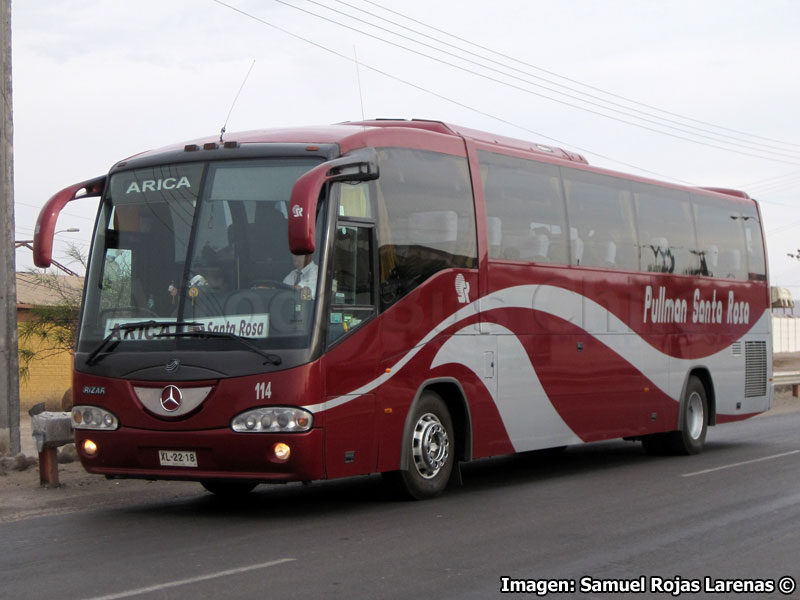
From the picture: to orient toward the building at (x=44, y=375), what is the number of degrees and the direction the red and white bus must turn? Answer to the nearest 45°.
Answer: approximately 90° to its right

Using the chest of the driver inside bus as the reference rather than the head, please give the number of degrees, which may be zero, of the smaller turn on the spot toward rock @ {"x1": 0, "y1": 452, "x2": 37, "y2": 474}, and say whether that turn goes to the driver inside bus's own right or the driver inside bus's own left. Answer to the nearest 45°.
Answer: approximately 90° to the driver inside bus's own right

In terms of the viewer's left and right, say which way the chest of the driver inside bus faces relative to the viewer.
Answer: facing the viewer and to the left of the viewer

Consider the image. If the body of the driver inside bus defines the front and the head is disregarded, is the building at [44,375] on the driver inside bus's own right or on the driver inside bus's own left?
on the driver inside bus's own right

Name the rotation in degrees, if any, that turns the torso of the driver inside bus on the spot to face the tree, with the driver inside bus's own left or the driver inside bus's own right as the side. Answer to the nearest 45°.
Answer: approximately 135° to the driver inside bus's own right

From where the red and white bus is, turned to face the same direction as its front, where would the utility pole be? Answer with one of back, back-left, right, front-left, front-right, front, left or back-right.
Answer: right

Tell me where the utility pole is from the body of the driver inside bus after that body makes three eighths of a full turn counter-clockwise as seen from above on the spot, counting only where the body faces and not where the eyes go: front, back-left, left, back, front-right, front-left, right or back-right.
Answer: back-left
